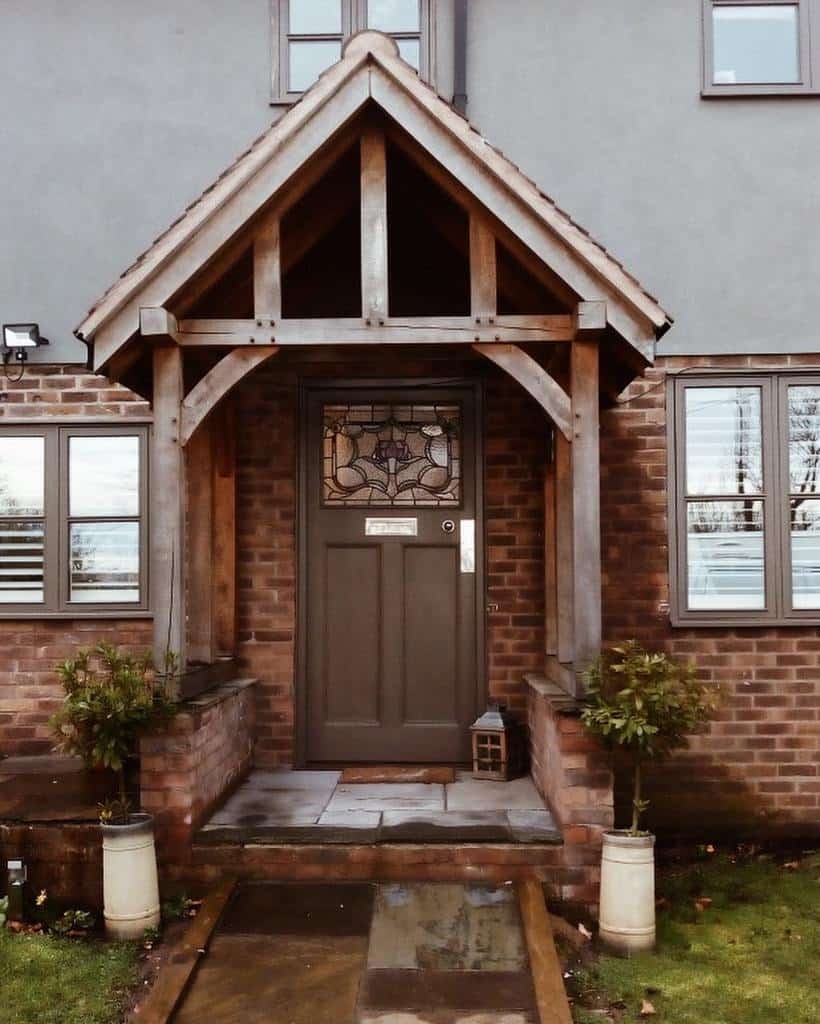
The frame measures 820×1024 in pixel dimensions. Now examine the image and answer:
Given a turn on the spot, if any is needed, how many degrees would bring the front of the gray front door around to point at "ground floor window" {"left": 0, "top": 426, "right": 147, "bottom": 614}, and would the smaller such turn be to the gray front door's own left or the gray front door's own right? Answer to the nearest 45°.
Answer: approximately 90° to the gray front door's own right

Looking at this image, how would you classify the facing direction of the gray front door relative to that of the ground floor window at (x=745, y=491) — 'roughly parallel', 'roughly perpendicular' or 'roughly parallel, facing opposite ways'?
roughly parallel

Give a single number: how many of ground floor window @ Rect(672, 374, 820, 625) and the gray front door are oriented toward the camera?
2

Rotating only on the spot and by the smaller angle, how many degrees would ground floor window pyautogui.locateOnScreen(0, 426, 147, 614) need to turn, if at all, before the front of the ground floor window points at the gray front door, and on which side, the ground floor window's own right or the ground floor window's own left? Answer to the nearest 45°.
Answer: approximately 90° to the ground floor window's own left

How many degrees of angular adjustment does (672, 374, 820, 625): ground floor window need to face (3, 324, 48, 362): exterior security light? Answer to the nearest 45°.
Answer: approximately 90° to its right

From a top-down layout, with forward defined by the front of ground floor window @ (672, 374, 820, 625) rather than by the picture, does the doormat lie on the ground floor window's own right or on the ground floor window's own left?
on the ground floor window's own right

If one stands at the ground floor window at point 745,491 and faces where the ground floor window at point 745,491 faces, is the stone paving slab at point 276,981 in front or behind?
in front

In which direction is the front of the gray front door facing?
toward the camera

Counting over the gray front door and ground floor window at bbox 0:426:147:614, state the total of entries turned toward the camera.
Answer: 2

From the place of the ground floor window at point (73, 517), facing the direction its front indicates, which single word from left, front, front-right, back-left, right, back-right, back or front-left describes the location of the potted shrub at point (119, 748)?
front
